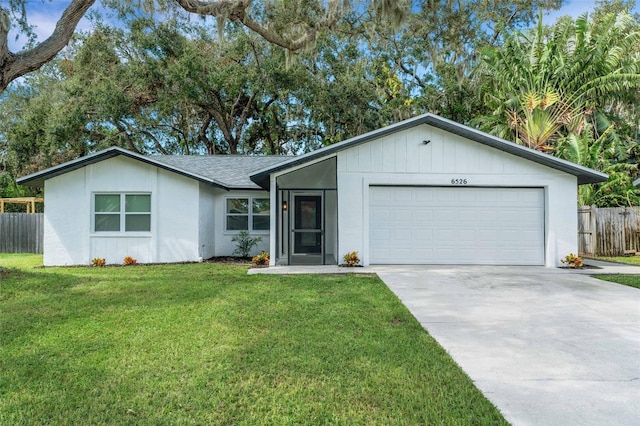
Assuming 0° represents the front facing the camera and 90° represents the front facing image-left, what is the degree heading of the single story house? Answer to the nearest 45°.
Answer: approximately 0°

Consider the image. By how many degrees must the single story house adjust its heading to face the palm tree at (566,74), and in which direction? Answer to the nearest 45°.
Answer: approximately 135° to its left

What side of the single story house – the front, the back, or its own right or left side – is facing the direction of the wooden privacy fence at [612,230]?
left
